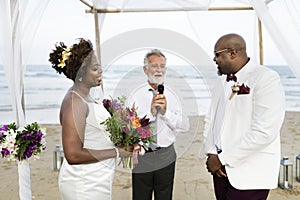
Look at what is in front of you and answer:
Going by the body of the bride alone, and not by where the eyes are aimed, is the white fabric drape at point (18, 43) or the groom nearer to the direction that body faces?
the groom

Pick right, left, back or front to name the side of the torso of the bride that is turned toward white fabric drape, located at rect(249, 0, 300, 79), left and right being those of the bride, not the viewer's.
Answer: front

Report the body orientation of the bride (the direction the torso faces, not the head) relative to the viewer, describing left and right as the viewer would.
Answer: facing to the right of the viewer

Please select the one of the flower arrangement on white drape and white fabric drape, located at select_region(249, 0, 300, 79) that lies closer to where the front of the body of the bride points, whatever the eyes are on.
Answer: the white fabric drape

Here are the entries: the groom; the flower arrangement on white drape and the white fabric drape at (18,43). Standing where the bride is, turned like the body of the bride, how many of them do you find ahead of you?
1

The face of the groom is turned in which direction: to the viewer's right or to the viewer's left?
to the viewer's left

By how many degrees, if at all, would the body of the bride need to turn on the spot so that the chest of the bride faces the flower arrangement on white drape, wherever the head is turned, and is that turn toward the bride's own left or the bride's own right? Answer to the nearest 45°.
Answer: approximately 135° to the bride's own left

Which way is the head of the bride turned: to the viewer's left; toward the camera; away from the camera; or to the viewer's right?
to the viewer's right

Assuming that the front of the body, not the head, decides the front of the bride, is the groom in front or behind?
in front

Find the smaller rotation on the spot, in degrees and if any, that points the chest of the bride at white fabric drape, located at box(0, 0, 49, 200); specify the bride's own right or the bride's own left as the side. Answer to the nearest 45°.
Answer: approximately 135° to the bride's own left
